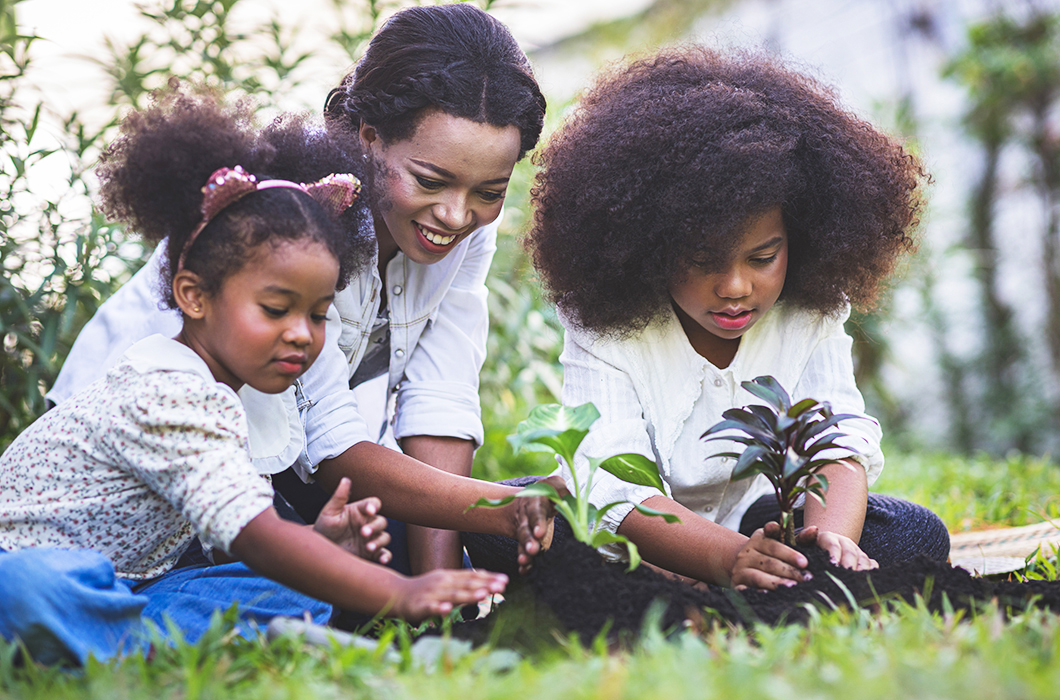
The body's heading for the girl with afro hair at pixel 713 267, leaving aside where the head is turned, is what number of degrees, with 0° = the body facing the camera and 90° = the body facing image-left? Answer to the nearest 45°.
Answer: approximately 0°

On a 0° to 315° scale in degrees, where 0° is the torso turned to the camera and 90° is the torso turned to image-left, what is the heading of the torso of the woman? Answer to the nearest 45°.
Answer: approximately 315°

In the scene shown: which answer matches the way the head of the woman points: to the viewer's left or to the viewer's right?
to the viewer's right

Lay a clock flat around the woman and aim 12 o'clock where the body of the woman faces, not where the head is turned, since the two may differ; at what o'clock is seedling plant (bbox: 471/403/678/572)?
The seedling plant is roughly at 12 o'clock from the woman.

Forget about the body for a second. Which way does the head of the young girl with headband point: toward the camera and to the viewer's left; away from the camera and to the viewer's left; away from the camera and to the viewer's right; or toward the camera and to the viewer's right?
toward the camera and to the viewer's right
